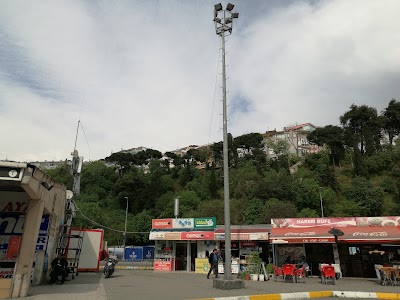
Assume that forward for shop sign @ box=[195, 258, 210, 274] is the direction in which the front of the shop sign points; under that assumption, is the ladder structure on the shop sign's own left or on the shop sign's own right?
on the shop sign's own right

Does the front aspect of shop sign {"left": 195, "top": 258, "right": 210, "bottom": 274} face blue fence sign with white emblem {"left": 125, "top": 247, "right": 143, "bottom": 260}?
no

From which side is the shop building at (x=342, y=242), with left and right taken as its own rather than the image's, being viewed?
front

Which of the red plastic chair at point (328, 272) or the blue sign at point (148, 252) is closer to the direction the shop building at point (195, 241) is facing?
the red plastic chair

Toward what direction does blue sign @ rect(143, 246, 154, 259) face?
toward the camera

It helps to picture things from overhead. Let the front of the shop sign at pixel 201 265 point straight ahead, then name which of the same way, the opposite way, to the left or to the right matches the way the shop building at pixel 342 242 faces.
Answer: the same way

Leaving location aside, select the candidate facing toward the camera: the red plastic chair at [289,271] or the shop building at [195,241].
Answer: the shop building

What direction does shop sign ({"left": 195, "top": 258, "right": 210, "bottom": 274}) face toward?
toward the camera

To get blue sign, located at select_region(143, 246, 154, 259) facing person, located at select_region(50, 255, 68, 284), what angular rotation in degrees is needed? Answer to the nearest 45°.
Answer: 0° — it already faces them

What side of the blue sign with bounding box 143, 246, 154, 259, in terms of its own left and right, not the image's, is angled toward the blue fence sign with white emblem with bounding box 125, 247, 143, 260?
right

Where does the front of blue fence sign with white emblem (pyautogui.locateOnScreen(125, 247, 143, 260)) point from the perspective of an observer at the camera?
facing the viewer

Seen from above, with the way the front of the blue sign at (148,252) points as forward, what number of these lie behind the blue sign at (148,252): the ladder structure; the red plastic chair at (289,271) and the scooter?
0

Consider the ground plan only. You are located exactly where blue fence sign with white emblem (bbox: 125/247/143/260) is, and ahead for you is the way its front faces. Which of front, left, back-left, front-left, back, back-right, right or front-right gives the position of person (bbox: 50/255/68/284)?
front
